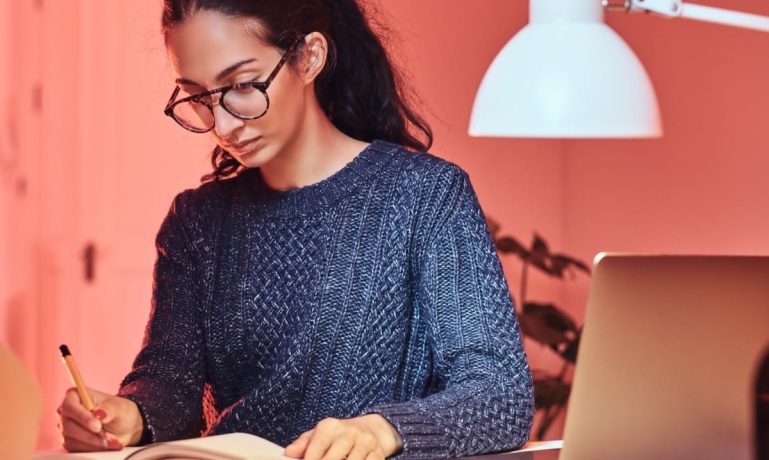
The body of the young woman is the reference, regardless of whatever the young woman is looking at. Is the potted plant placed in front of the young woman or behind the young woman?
behind

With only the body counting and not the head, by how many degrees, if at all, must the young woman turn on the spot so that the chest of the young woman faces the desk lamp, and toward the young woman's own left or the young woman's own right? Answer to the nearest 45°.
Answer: approximately 90° to the young woman's own left

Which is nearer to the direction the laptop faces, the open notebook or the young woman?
the young woman

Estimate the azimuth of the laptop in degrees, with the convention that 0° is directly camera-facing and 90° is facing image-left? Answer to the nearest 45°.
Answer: approximately 135°

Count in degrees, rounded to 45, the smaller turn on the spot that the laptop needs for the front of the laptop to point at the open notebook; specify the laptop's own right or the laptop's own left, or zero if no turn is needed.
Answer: approximately 45° to the laptop's own left

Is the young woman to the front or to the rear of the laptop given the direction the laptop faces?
to the front

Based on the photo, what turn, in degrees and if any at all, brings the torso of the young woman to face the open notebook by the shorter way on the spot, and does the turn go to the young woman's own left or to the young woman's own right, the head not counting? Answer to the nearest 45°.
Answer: approximately 45° to the young woman's own left

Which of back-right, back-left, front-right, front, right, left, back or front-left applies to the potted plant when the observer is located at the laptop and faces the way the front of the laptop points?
front-right

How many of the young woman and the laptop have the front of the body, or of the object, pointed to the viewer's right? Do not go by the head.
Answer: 0

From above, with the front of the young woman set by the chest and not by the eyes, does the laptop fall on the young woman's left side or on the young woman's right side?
on the young woman's left side

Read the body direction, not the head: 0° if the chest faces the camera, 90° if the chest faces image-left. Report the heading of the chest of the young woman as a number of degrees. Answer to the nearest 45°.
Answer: approximately 45°
